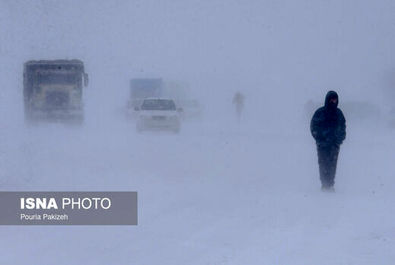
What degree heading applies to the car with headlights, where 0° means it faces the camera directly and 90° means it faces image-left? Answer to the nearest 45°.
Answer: approximately 0°

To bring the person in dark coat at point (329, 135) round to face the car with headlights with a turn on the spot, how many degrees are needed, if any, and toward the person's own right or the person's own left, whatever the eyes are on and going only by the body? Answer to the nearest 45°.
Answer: approximately 135° to the person's own right

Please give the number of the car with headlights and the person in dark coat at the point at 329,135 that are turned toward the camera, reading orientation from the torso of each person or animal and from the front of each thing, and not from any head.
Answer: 2

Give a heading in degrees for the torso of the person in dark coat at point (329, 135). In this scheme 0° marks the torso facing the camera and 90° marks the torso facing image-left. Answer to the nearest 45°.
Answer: approximately 0°

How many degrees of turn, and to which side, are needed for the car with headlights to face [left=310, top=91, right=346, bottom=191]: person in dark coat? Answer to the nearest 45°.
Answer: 0° — it already faces them
